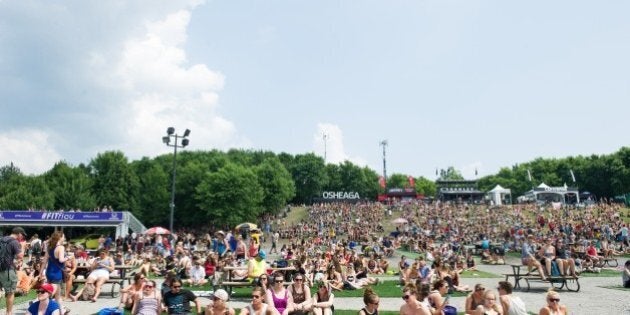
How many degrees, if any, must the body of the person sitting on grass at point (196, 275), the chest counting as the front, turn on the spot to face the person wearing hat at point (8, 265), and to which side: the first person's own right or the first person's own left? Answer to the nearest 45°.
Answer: approximately 45° to the first person's own right

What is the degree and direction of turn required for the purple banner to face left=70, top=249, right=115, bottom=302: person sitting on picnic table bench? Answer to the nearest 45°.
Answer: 0° — it already faces them

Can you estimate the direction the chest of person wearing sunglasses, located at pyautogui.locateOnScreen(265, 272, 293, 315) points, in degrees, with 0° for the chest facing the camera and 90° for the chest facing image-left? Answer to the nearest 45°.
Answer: approximately 0°

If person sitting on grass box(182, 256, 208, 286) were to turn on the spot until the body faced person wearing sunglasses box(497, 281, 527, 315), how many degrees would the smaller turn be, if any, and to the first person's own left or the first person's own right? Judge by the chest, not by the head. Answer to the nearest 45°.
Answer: approximately 45° to the first person's own left

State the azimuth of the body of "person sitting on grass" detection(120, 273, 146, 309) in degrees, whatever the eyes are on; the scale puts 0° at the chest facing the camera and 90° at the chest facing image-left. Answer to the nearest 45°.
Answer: approximately 315°
